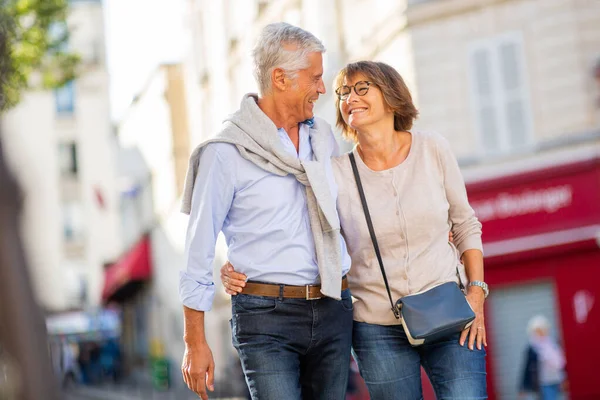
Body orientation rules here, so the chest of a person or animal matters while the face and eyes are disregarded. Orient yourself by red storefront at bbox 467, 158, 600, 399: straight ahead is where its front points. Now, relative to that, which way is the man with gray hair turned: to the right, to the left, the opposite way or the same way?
to the left

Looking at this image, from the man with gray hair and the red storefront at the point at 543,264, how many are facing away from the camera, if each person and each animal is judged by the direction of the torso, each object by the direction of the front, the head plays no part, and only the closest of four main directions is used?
0

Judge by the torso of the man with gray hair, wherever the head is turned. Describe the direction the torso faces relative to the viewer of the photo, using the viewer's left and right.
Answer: facing the viewer and to the right of the viewer

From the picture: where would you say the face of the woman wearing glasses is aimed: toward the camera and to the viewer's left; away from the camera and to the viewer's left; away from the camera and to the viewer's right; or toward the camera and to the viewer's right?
toward the camera and to the viewer's left

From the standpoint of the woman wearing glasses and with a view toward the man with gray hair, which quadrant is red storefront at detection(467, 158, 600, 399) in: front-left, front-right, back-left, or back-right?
back-right

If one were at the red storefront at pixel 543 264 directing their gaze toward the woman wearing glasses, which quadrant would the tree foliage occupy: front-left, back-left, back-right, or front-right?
front-right

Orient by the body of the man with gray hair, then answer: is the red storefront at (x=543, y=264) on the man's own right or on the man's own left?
on the man's own left

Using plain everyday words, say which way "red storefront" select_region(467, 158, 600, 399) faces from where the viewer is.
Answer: facing the viewer and to the left of the viewer
